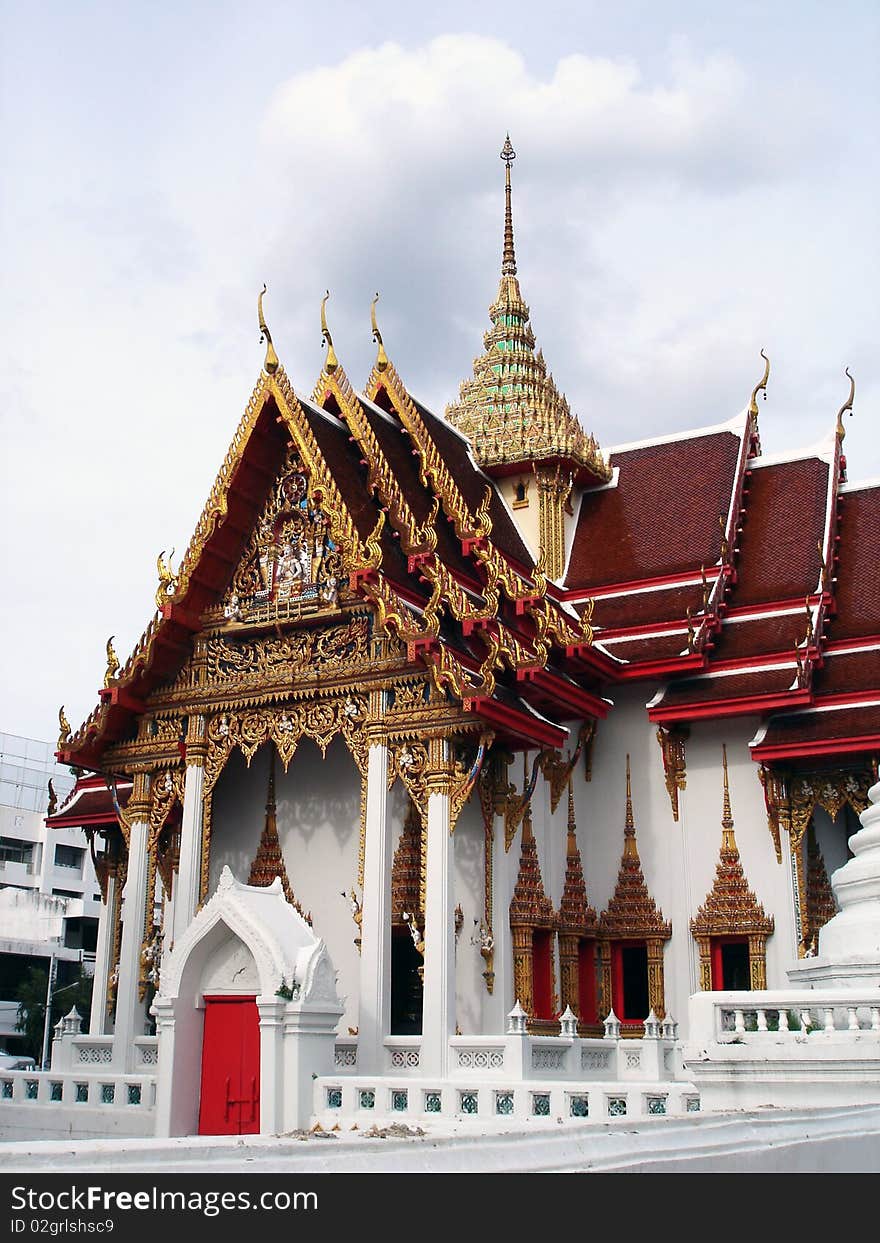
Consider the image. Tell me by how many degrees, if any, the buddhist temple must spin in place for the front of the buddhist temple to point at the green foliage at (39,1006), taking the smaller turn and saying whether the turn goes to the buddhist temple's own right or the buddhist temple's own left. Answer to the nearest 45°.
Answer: approximately 90° to the buddhist temple's own right

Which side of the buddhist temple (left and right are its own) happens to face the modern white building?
right

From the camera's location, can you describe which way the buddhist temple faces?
facing the viewer and to the left of the viewer
